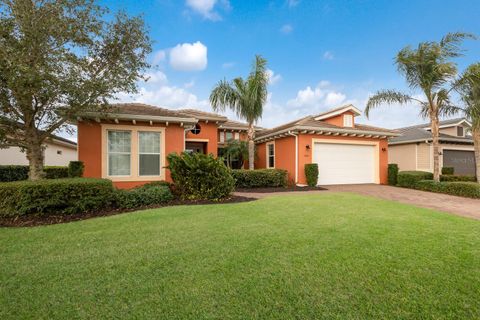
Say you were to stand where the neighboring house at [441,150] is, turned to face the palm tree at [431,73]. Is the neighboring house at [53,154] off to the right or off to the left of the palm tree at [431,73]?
right

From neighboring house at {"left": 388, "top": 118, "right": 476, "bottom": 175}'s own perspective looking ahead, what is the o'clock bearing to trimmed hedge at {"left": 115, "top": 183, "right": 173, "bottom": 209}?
The trimmed hedge is roughly at 2 o'clock from the neighboring house.

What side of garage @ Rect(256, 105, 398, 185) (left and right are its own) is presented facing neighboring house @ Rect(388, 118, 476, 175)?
left

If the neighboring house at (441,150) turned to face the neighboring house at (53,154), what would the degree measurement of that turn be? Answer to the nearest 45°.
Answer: approximately 90° to its right

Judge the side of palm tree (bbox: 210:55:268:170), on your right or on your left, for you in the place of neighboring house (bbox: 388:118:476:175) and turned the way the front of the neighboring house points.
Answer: on your right

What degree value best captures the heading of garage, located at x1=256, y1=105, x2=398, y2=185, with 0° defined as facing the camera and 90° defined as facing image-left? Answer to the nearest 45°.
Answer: approximately 315°

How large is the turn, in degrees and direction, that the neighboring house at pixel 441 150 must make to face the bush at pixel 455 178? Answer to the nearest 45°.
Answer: approximately 45° to its right
